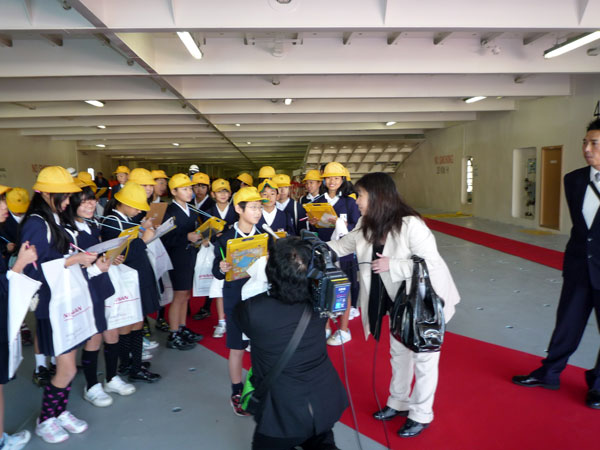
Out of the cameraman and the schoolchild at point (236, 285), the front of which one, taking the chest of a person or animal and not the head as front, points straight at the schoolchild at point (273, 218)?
the cameraman

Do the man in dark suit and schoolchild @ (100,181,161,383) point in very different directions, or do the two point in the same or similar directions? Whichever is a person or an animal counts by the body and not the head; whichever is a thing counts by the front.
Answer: very different directions

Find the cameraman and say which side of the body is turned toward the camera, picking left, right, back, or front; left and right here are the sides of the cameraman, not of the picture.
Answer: back

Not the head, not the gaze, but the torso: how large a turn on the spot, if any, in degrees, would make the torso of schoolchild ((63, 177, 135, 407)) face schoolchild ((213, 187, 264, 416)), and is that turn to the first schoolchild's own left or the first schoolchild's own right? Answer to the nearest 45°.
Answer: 0° — they already face them

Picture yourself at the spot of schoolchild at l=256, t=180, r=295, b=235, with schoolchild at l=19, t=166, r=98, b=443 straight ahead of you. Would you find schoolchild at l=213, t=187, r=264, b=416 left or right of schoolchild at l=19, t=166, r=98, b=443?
left

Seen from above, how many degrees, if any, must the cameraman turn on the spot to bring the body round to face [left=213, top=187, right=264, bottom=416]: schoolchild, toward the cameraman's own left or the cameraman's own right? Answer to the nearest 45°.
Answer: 0° — they already face them

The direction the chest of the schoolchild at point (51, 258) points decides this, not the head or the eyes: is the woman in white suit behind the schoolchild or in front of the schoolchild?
in front

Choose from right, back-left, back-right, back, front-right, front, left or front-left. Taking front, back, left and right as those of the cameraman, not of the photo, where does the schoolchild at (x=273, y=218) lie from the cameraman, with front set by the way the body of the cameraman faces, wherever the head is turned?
front

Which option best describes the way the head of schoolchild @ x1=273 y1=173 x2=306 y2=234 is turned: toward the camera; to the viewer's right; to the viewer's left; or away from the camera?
toward the camera

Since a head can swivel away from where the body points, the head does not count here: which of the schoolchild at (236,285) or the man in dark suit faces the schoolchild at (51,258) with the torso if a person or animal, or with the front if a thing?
the man in dark suit

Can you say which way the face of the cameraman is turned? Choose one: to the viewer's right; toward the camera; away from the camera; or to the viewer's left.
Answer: away from the camera

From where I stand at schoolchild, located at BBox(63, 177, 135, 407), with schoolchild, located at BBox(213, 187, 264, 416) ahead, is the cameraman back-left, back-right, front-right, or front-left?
front-right

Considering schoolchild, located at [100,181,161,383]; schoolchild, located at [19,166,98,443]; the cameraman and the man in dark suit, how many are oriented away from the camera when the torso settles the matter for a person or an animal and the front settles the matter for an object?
1

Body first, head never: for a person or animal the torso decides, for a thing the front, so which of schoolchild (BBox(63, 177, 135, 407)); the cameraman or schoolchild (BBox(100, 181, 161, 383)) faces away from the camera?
the cameraman

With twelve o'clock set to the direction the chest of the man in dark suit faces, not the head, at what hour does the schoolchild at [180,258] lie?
The schoolchild is roughly at 1 o'clock from the man in dark suit.

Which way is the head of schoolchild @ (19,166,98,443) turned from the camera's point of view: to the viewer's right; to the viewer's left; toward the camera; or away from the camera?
to the viewer's right

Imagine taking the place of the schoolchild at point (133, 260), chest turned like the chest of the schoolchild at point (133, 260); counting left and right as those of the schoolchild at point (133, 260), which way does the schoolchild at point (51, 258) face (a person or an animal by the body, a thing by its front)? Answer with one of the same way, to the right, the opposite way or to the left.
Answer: the same way

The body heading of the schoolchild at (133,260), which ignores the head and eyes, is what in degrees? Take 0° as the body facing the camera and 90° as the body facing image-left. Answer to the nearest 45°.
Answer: approximately 270°
